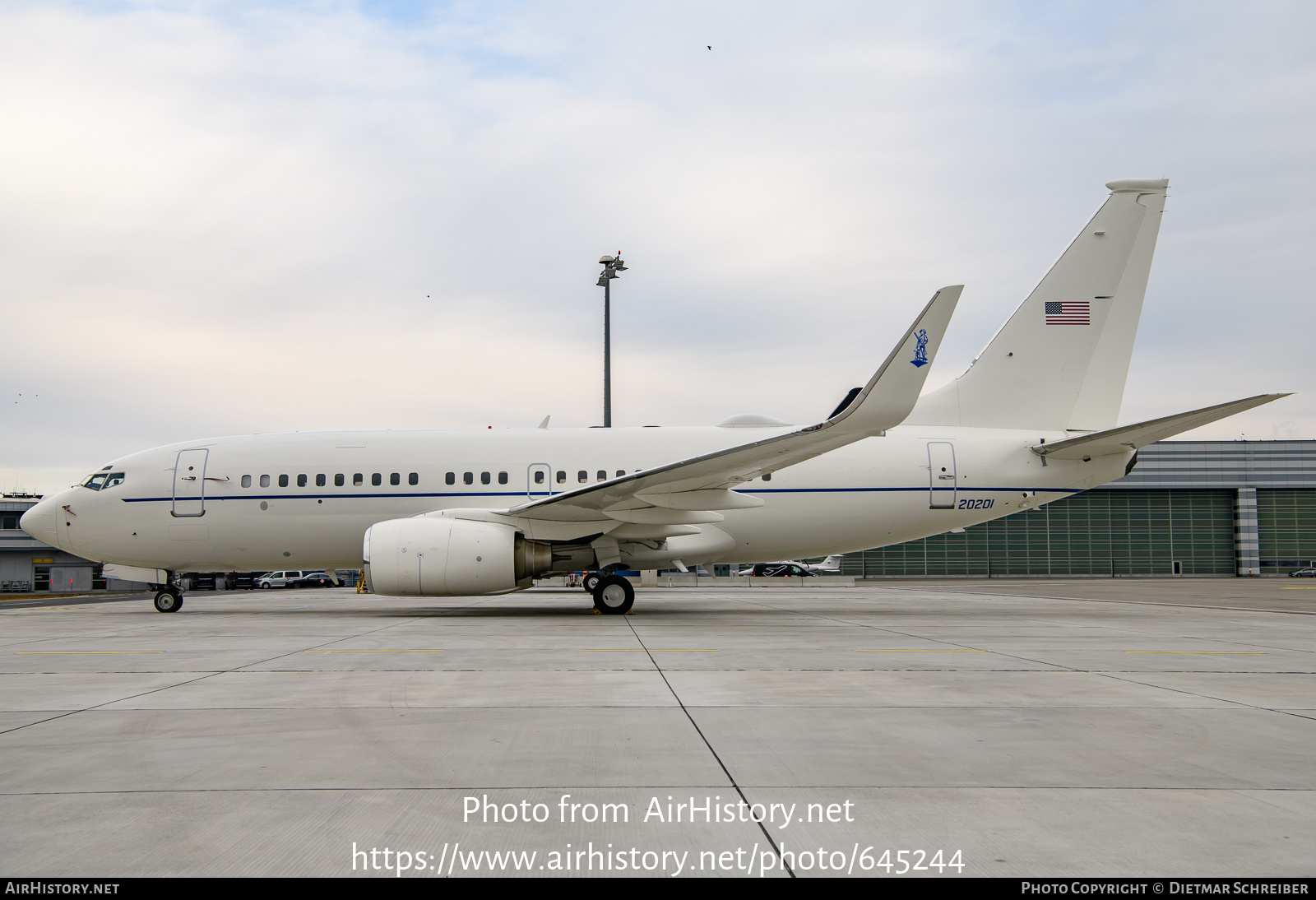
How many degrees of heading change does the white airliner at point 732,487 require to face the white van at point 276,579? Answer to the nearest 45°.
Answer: approximately 45° to its right

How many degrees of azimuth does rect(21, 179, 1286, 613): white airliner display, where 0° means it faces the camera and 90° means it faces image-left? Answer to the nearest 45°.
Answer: approximately 90°

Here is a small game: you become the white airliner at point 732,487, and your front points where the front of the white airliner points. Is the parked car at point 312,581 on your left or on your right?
on your right
